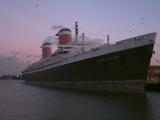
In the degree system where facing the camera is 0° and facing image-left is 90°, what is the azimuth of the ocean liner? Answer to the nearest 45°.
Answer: approximately 315°
